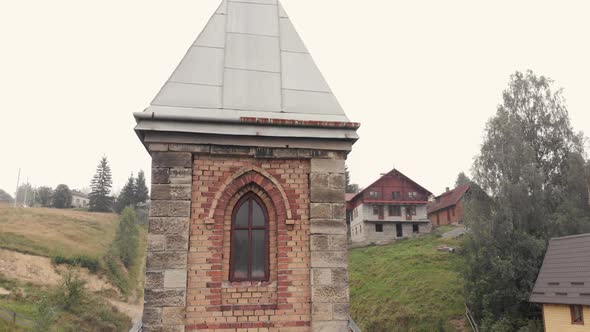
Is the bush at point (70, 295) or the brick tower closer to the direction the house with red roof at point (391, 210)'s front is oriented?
the brick tower

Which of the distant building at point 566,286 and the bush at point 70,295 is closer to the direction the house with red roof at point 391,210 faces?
the distant building

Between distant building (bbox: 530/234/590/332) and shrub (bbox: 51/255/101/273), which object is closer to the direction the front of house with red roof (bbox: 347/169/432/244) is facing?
the distant building

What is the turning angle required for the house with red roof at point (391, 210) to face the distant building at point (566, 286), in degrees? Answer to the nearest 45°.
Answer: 0° — it already faces it

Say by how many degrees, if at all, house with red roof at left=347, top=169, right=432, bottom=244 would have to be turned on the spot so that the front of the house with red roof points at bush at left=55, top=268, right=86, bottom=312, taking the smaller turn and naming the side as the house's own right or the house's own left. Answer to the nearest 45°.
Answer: approximately 45° to the house's own right

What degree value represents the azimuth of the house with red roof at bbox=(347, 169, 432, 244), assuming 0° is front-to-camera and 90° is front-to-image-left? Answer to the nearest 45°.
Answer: approximately 0°

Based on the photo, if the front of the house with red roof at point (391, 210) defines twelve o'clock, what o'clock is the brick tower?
The brick tower is roughly at 12 o'clock from the house with red roof.

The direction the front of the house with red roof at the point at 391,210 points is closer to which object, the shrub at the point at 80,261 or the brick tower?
the brick tower
